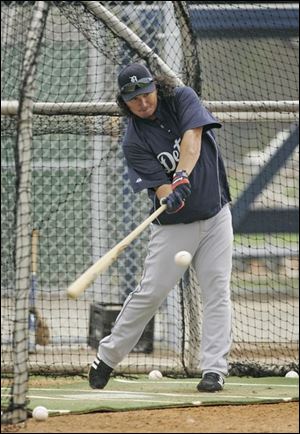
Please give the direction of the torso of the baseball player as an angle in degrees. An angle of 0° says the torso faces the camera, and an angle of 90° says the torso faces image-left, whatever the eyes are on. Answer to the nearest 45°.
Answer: approximately 0°

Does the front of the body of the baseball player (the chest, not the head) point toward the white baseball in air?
yes

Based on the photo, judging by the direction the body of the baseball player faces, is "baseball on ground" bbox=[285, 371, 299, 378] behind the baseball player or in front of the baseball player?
behind

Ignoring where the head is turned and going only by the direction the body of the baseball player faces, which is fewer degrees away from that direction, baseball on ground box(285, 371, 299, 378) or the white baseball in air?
the white baseball in air
